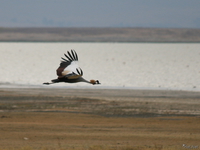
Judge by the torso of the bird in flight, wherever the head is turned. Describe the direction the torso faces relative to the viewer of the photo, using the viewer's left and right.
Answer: facing to the right of the viewer
